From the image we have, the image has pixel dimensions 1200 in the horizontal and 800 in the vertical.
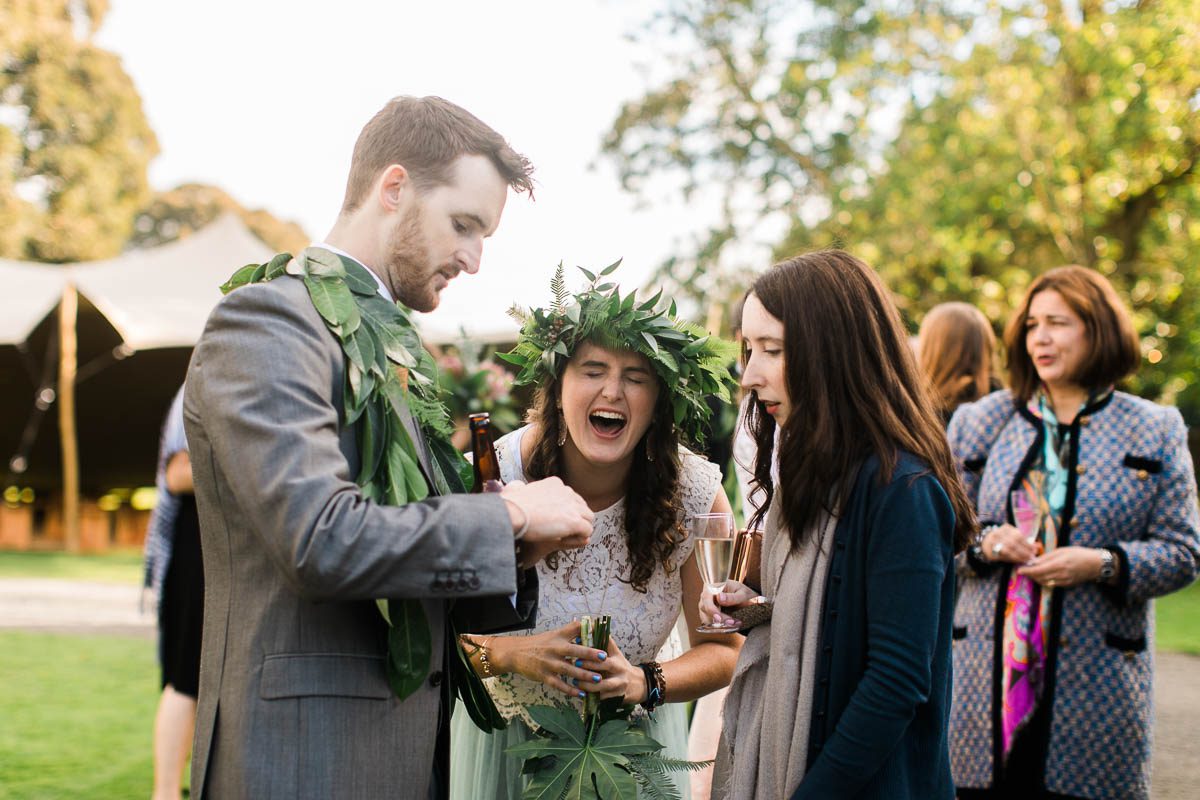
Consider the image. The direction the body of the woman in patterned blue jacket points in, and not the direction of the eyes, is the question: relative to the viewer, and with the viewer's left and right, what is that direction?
facing the viewer and to the left of the viewer

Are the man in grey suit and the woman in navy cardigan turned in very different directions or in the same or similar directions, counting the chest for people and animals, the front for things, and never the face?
very different directions

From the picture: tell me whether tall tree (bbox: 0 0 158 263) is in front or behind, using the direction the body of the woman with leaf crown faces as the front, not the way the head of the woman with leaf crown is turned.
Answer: behind

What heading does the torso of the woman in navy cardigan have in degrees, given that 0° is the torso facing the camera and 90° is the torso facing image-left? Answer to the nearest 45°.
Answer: approximately 90°

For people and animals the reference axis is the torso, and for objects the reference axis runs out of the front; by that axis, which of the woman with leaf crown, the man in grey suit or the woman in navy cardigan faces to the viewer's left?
the woman in navy cardigan

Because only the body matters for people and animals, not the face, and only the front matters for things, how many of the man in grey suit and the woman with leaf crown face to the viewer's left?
0

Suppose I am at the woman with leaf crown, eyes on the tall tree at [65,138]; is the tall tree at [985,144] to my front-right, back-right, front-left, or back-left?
front-right

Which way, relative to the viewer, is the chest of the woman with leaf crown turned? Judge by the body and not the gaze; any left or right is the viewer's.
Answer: facing the viewer

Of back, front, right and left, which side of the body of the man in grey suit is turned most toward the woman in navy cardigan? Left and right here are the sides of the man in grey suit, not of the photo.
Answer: front

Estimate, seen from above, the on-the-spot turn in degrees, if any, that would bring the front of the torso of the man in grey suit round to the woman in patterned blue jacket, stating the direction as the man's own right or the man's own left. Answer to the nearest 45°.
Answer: approximately 45° to the man's own left

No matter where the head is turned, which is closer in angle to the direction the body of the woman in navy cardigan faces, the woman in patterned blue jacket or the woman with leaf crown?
the woman with leaf crown

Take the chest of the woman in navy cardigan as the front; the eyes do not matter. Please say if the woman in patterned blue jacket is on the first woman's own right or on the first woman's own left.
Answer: on the first woman's own right

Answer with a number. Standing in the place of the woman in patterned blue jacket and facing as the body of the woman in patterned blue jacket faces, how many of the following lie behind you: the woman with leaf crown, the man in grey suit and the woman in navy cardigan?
0

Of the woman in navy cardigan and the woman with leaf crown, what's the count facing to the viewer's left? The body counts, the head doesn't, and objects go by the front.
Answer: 1

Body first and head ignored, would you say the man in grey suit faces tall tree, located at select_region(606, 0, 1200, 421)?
no

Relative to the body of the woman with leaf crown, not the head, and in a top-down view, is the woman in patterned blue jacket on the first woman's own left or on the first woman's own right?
on the first woman's own left

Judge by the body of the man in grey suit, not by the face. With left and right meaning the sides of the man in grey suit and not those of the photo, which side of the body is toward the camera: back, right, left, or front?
right

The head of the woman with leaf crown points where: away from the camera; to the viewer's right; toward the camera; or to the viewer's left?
toward the camera
